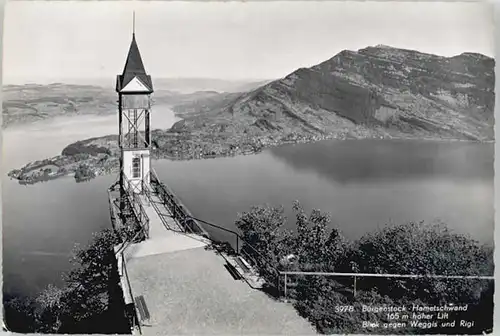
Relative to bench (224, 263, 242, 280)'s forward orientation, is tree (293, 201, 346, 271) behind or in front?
behind

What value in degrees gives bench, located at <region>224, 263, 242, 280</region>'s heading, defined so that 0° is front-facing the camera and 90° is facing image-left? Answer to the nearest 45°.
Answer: approximately 45°
